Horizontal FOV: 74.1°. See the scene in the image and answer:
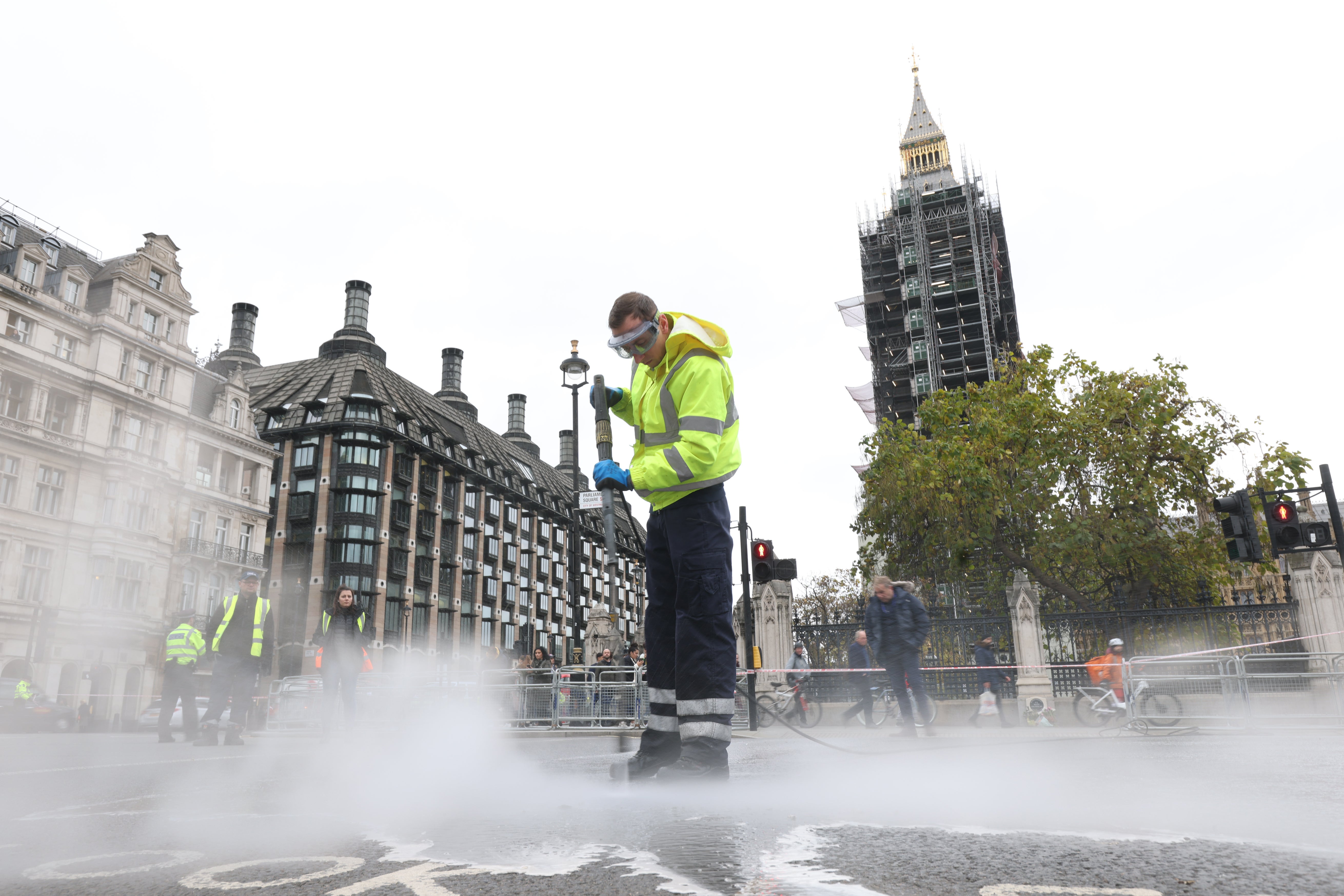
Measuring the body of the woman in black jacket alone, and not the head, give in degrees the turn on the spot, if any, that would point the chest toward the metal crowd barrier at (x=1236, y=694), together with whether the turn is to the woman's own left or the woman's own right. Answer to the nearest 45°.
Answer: approximately 90° to the woman's own left

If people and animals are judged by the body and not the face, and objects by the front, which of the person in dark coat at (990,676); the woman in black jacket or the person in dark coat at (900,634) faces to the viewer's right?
the person in dark coat at (990,676)

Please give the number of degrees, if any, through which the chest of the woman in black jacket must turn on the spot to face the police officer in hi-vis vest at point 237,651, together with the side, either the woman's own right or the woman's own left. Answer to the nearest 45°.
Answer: approximately 90° to the woman's own right

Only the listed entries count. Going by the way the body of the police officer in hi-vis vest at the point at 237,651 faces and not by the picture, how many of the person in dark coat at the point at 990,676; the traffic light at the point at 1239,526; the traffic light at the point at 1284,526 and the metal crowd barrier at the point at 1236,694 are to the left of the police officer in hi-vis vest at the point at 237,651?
4

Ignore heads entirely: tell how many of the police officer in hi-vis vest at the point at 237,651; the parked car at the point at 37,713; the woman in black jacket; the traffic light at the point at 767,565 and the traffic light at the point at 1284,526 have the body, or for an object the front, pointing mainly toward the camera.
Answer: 4

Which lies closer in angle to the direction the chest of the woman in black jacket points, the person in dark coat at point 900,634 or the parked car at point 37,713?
the person in dark coat

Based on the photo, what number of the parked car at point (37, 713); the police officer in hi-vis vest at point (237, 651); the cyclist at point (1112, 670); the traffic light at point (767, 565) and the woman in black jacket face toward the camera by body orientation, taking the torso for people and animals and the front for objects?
3

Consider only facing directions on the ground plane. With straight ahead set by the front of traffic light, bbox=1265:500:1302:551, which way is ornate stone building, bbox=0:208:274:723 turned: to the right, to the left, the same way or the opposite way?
to the left

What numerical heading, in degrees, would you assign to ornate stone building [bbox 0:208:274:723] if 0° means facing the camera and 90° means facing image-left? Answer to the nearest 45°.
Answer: approximately 315°
